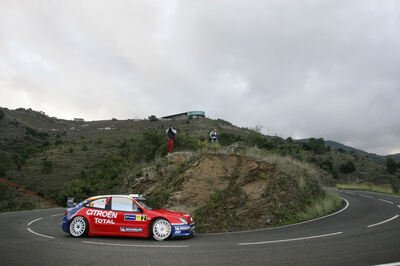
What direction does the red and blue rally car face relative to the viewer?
to the viewer's right
